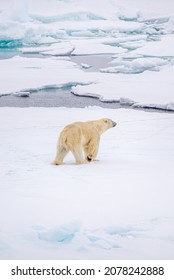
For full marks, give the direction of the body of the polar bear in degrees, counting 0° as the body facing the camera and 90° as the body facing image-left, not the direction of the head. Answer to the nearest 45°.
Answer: approximately 225°
